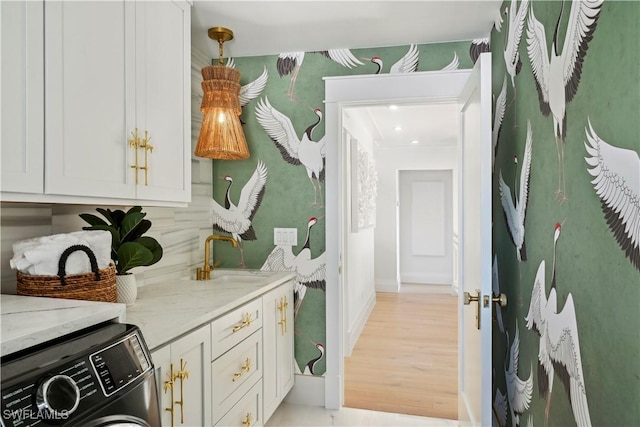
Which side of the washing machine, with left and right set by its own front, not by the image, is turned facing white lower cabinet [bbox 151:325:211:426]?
left

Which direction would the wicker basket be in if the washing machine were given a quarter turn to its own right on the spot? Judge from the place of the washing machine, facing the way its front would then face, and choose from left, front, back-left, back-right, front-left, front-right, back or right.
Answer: back-right

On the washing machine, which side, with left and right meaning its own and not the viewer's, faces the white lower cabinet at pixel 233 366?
left

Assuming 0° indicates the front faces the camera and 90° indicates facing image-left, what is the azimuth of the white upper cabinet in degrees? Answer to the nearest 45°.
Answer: approximately 315°

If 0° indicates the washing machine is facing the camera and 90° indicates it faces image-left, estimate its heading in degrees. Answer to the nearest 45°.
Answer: approximately 315°

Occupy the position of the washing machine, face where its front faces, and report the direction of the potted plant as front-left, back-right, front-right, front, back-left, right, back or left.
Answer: back-left
